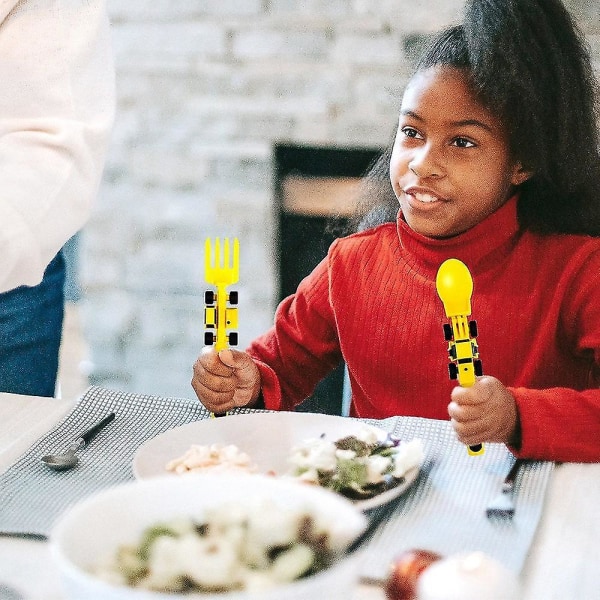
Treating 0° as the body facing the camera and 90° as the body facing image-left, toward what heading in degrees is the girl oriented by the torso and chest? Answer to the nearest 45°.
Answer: approximately 45°

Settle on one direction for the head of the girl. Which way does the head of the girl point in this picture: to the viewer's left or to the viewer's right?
to the viewer's left

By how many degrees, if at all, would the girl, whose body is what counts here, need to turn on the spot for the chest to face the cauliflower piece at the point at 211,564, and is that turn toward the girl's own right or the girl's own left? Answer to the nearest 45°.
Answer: approximately 45° to the girl's own left
